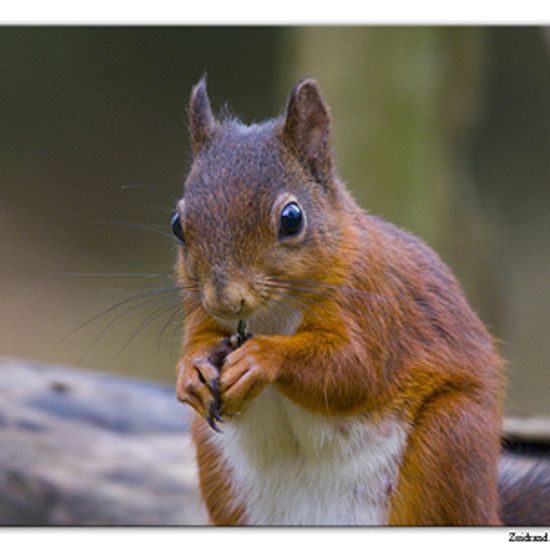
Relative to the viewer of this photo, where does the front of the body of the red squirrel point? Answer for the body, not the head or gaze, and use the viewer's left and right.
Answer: facing the viewer and to the left of the viewer
